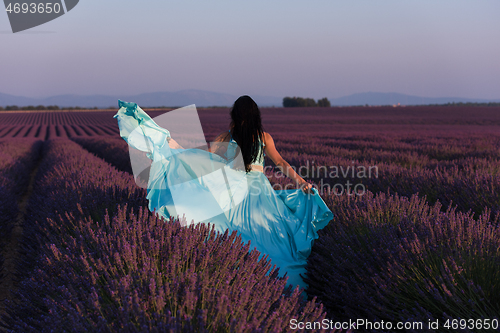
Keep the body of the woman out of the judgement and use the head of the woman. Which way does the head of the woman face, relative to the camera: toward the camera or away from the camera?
away from the camera

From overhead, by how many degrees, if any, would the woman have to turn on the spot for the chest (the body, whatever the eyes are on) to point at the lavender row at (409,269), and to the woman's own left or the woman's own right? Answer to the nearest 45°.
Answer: approximately 135° to the woman's own right

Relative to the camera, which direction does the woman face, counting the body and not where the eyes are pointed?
away from the camera

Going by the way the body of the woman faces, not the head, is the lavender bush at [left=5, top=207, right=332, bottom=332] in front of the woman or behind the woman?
behind
